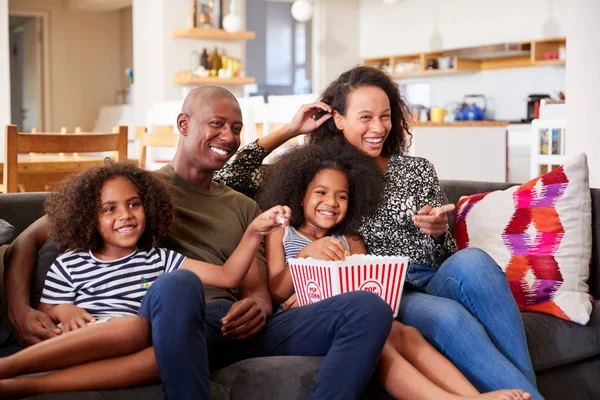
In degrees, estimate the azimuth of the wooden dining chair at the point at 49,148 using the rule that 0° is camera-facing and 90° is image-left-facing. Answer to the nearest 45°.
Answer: approximately 180°

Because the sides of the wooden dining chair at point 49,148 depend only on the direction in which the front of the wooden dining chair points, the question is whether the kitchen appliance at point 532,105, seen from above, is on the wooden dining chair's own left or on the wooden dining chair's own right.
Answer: on the wooden dining chair's own right

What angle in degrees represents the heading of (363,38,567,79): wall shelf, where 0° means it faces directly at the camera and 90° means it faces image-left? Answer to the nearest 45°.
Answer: approximately 45°

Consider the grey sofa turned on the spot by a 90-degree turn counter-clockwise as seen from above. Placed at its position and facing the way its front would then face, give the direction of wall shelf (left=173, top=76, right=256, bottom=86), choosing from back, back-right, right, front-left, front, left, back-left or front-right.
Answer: left

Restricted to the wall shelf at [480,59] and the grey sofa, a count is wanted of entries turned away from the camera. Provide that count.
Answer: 0

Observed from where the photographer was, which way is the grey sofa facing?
facing the viewer

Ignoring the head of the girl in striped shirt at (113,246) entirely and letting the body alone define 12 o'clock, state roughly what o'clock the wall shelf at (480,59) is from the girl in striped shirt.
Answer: The wall shelf is roughly at 7 o'clock from the girl in striped shirt.

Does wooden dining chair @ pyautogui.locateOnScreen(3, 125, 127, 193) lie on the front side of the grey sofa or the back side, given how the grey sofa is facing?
on the back side

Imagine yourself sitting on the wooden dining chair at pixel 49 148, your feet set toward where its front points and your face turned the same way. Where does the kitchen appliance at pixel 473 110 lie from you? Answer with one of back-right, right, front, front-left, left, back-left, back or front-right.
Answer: front-right

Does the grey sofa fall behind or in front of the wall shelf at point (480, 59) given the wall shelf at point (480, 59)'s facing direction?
in front

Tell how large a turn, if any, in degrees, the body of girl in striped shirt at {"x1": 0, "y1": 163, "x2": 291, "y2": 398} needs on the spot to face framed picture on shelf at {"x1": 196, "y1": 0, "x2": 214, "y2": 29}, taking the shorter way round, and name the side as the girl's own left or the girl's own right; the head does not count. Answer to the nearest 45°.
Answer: approximately 180°

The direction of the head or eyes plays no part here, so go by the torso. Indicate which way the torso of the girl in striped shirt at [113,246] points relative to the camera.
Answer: toward the camera
